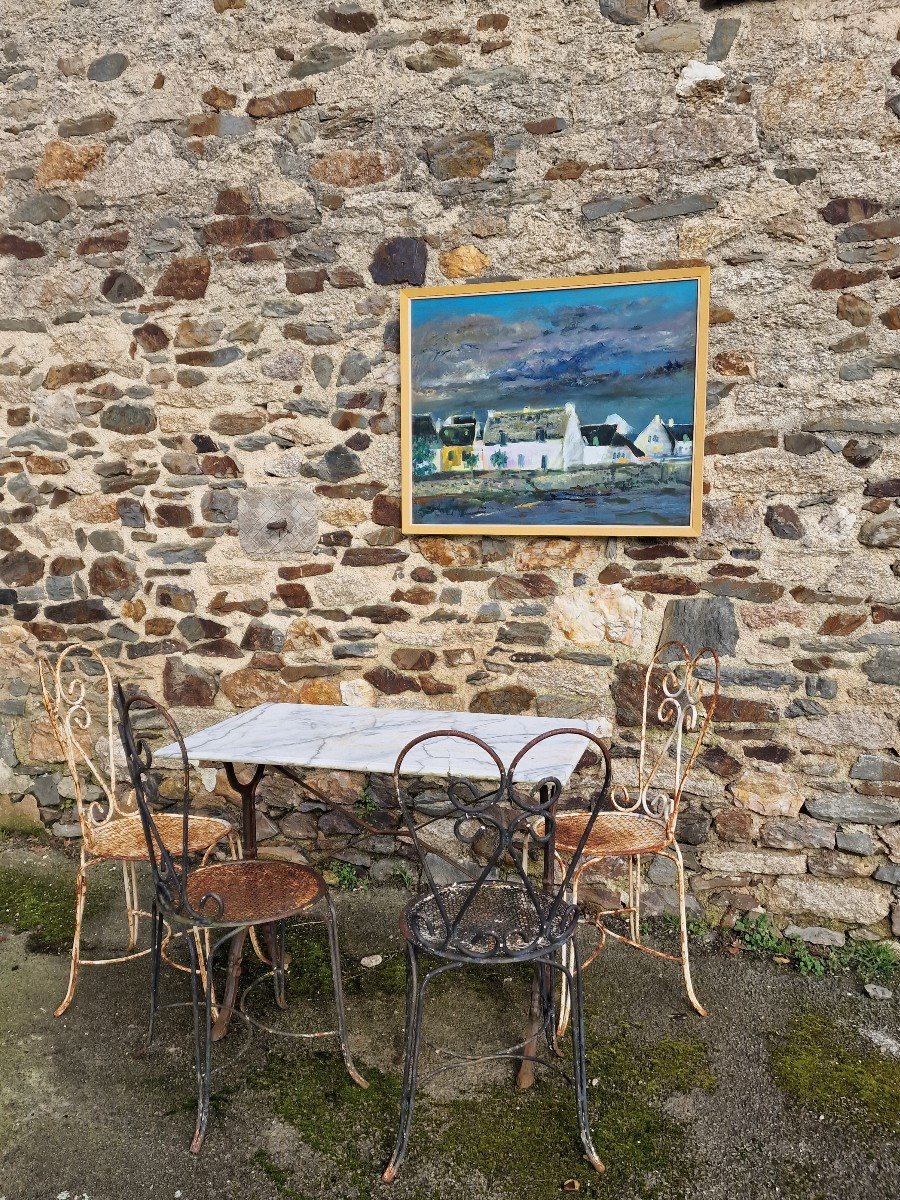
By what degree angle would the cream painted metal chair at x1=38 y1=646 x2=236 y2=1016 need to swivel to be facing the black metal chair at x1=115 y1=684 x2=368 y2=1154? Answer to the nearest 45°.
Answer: approximately 45° to its right

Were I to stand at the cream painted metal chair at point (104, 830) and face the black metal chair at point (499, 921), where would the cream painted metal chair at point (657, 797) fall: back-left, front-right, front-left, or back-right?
front-left

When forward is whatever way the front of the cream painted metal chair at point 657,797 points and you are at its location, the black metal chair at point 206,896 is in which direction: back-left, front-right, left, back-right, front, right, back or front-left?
front

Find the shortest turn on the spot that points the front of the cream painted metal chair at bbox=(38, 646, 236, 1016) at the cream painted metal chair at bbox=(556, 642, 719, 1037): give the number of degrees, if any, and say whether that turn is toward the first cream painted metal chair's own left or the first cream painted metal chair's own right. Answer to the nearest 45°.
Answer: approximately 45° to the first cream painted metal chair's own left

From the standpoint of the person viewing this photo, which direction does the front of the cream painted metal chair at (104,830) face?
facing the viewer and to the right of the viewer

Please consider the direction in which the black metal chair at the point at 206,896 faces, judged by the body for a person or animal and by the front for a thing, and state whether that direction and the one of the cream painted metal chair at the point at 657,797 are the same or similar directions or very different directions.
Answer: very different directions

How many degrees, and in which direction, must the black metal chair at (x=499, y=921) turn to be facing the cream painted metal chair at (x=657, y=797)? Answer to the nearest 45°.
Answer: approximately 45° to its right

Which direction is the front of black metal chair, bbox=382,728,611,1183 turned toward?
away from the camera

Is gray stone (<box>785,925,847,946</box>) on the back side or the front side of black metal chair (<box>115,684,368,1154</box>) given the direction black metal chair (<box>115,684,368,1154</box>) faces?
on the front side

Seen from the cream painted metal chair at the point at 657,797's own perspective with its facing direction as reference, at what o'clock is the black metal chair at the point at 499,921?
The black metal chair is roughly at 11 o'clock from the cream painted metal chair.

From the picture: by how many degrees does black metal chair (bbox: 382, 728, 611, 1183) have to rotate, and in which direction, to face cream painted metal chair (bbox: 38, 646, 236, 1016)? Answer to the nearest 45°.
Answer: approximately 45° to its left

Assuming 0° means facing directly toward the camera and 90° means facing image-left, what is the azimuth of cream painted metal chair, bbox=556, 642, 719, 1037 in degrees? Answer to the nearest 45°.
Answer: approximately 45°

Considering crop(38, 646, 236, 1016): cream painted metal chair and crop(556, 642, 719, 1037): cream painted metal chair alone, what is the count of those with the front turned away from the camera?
0
